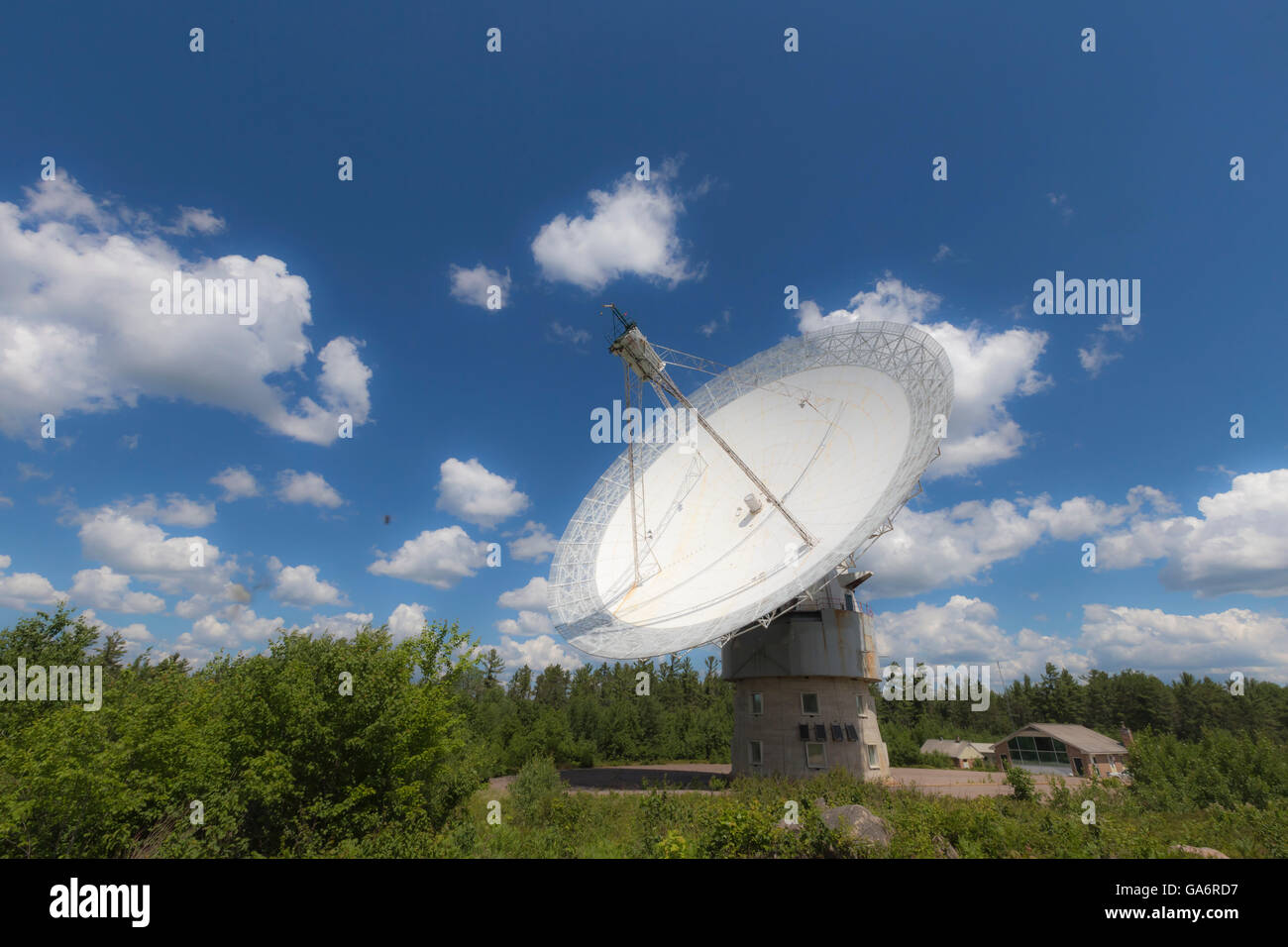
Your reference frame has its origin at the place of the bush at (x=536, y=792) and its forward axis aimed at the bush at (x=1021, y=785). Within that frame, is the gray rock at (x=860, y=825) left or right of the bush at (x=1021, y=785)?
right

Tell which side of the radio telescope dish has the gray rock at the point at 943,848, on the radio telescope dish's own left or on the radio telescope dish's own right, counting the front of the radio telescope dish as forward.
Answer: on the radio telescope dish's own left

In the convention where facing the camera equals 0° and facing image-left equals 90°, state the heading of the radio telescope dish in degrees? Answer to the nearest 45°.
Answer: approximately 45°
